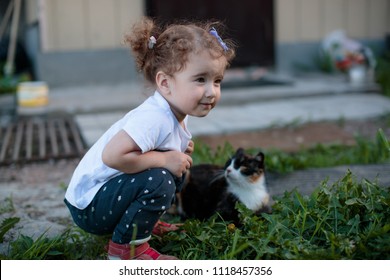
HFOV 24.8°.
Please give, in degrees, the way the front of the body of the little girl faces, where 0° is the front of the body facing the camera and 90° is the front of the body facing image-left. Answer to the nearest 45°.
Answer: approximately 270°

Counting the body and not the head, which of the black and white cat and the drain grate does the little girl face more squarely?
the black and white cat

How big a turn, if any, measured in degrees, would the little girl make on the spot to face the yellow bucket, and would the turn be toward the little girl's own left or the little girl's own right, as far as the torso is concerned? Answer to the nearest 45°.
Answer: approximately 90° to the little girl's own left

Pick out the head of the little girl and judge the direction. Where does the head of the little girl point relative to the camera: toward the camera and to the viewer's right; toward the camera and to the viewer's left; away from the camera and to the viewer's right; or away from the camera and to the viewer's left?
toward the camera and to the viewer's right

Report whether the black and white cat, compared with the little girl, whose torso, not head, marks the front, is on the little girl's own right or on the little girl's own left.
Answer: on the little girl's own left

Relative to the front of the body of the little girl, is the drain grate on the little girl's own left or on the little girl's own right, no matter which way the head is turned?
on the little girl's own left
